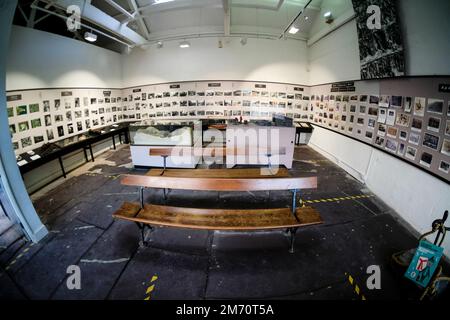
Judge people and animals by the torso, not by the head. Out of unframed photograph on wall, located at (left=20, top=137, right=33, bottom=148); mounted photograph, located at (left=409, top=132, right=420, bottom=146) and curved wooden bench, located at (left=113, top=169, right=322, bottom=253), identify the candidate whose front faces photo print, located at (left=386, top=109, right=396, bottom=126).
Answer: unframed photograph on wall, located at (left=20, top=137, right=33, bottom=148)

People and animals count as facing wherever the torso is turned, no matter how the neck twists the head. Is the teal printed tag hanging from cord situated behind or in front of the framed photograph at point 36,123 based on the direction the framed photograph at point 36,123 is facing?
in front

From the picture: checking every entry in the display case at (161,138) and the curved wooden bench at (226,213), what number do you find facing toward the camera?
2

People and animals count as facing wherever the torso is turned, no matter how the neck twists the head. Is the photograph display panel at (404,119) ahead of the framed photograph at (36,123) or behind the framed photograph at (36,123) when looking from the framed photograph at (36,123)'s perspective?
ahead

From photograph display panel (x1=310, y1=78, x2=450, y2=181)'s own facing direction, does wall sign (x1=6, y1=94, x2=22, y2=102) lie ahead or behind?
ahead

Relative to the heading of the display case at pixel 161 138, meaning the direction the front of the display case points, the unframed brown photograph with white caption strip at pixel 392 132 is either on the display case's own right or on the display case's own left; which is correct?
on the display case's own left

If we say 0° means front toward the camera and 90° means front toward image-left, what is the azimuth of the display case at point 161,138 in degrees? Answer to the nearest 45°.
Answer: approximately 0°

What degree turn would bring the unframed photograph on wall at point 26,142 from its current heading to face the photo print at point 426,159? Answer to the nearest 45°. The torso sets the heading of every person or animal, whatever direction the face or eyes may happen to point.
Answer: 0° — it already faces it

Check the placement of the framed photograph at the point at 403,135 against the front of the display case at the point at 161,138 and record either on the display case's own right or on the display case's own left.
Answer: on the display case's own left
